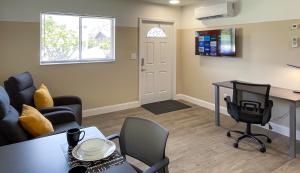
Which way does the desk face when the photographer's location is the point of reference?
facing the viewer and to the left of the viewer

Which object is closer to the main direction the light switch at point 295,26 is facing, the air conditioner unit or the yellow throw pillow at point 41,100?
the yellow throw pillow

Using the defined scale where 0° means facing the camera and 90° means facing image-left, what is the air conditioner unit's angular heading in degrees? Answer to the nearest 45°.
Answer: approximately 45°
